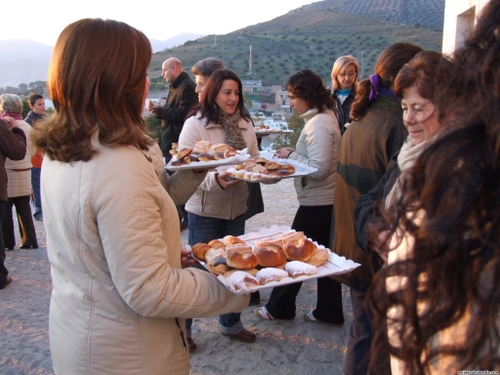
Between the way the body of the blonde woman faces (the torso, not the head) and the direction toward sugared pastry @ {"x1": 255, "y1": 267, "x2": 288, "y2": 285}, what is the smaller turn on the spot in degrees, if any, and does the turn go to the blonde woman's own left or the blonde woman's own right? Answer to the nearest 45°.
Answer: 0° — they already face it

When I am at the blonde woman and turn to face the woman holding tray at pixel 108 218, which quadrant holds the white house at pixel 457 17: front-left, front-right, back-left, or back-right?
back-left

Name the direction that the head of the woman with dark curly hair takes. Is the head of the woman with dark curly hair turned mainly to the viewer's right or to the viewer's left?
to the viewer's left

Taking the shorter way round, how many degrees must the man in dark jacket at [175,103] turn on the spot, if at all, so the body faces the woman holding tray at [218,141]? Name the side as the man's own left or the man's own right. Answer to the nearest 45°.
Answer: approximately 90° to the man's own left

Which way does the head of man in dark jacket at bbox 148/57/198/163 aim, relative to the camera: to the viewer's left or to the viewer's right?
to the viewer's left

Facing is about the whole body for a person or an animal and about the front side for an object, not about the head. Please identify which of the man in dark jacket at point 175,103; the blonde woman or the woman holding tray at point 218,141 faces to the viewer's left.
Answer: the man in dark jacket

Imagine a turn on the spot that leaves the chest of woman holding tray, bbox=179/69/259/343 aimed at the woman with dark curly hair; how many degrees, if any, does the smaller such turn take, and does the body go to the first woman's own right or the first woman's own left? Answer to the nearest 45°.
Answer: approximately 45° to the first woman's own left

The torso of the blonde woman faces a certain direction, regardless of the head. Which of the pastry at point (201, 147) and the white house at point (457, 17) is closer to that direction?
the pastry

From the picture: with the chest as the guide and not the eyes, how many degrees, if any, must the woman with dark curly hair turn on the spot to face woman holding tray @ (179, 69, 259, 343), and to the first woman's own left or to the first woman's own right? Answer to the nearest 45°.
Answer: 0° — they already face them

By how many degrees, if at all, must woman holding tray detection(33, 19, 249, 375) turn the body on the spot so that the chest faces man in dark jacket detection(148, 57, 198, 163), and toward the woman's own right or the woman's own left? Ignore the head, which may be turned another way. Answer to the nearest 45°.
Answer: approximately 45° to the woman's own left

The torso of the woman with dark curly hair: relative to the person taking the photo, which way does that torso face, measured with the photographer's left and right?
facing to the left of the viewer

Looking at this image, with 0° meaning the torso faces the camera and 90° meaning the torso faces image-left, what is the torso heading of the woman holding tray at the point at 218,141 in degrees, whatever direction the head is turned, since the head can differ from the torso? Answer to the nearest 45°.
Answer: approximately 315°

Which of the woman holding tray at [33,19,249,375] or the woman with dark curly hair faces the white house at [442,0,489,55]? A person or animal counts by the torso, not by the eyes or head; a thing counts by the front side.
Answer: the woman holding tray

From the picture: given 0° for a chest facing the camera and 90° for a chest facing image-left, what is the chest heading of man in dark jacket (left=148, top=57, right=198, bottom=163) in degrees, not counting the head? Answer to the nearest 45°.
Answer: approximately 90°
